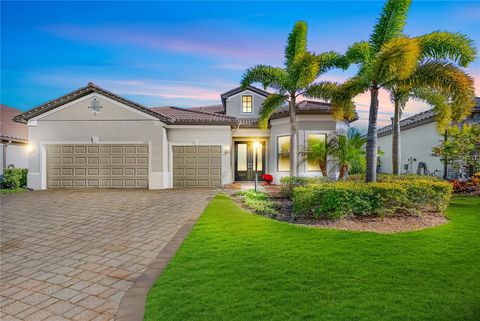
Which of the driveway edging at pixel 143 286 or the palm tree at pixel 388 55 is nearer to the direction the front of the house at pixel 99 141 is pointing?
the driveway edging

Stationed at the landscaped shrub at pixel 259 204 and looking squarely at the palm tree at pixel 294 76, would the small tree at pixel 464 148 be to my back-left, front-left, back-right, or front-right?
front-right

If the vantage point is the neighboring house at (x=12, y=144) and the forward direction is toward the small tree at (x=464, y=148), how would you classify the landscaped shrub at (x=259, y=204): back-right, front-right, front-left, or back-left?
front-right

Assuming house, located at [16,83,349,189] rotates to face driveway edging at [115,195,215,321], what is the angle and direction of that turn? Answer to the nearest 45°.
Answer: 0° — it already faces it

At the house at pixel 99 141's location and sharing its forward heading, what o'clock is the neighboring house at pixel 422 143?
The neighboring house is roughly at 9 o'clock from the house.

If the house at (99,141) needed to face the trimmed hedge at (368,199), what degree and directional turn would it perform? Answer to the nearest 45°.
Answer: approximately 45° to its left

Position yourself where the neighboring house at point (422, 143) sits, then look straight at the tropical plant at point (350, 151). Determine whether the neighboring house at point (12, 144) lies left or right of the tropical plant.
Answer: right

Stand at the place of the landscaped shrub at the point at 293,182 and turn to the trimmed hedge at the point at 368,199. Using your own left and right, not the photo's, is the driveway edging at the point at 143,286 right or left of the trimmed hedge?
right

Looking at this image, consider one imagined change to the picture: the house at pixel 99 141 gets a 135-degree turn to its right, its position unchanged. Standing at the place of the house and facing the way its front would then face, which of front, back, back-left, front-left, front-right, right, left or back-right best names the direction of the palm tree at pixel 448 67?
back

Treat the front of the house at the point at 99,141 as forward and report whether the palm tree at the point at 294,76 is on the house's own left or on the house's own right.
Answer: on the house's own left

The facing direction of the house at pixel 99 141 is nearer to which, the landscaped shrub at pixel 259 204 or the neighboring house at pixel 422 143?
the landscaped shrub

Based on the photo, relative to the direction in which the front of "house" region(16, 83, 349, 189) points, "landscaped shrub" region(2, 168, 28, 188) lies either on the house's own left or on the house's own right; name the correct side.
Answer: on the house's own right

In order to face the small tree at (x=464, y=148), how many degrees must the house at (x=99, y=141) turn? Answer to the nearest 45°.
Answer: approximately 90° to its left

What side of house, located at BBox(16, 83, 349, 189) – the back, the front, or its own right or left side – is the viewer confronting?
front
